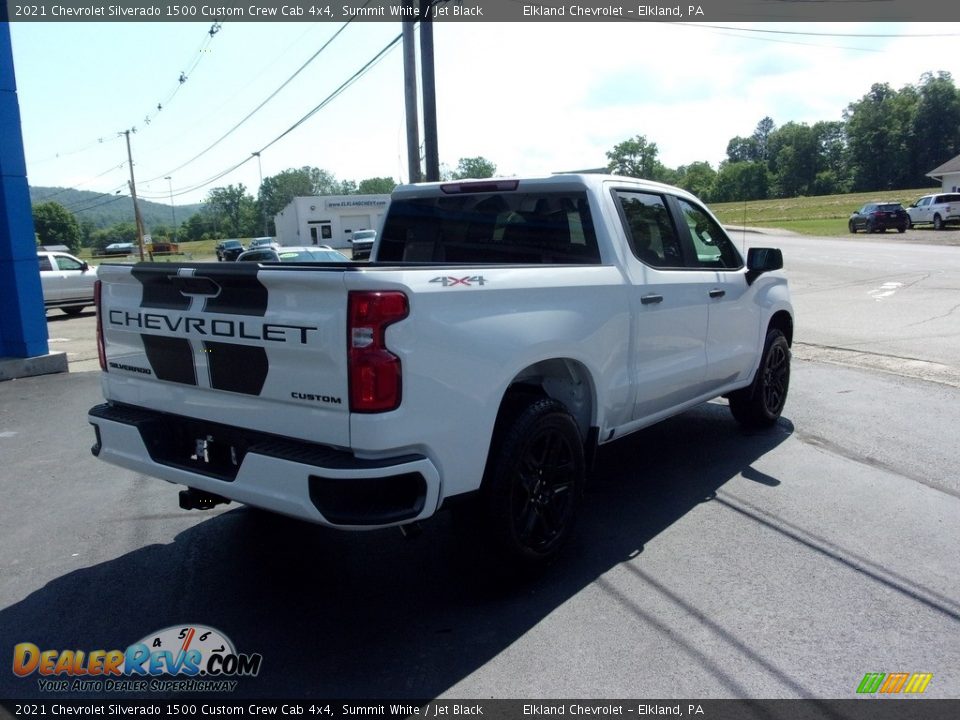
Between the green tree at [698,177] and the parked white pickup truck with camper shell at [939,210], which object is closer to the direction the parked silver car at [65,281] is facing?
the parked white pickup truck with camper shell

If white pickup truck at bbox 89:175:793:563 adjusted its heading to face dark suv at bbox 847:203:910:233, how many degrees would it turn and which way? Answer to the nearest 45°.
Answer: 0° — it already faces it

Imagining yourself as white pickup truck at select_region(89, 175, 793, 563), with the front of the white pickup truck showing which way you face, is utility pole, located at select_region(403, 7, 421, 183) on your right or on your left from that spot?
on your left

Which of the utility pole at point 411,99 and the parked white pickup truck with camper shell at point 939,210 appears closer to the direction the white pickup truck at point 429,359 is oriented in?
the parked white pickup truck with camper shell

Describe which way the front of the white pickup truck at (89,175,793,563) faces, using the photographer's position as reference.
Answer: facing away from the viewer and to the right of the viewer

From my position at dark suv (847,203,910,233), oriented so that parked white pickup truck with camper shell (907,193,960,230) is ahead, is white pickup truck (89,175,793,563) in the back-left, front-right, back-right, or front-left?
back-right

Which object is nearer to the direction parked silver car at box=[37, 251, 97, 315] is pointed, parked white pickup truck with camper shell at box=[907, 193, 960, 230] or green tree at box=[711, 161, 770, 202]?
the parked white pickup truck with camper shell

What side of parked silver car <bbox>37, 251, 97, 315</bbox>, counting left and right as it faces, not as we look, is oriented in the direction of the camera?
right

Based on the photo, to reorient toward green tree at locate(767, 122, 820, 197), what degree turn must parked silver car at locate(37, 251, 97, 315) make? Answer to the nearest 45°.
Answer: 0° — it already faces it
